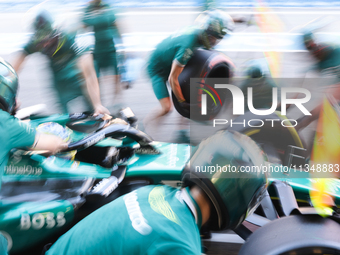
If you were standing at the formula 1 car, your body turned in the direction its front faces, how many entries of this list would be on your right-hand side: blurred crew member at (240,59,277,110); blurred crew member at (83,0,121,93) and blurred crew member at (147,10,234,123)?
0

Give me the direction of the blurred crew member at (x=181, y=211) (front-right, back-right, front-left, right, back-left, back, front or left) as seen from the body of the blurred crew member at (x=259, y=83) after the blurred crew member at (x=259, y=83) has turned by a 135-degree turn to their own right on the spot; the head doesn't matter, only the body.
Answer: back-left

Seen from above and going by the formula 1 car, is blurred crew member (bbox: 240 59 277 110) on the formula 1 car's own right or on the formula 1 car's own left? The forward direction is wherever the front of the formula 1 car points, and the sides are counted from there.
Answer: on the formula 1 car's own left

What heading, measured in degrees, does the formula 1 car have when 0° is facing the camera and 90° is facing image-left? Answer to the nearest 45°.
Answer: approximately 270°

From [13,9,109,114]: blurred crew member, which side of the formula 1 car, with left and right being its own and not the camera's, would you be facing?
left

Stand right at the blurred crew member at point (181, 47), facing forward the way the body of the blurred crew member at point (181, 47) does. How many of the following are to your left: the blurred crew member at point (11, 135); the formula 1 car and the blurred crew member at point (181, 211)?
0
